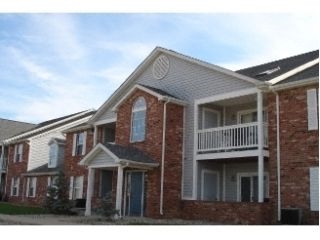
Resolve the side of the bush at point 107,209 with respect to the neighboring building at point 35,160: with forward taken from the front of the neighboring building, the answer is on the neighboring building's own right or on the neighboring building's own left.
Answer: on the neighboring building's own left

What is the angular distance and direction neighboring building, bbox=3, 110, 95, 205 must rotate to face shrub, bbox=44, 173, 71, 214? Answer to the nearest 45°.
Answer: approximately 45° to its left
